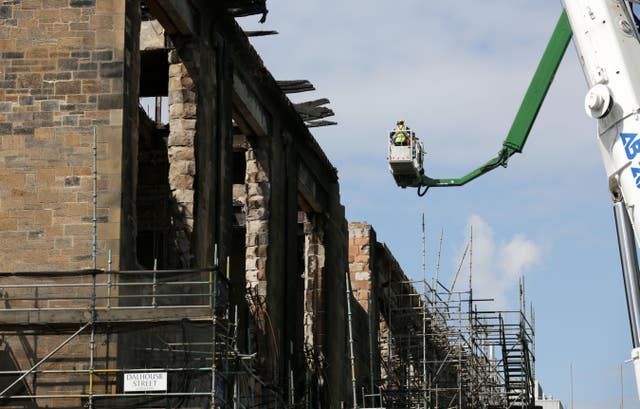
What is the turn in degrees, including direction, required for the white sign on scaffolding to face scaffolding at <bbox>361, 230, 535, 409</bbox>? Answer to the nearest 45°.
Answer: approximately 135° to its left

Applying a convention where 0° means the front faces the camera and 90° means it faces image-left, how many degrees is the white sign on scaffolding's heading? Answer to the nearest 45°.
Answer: approximately 0°
